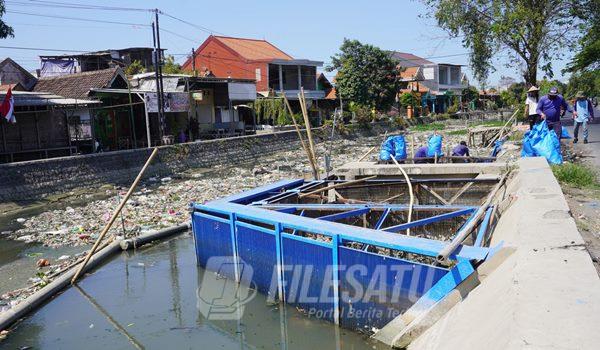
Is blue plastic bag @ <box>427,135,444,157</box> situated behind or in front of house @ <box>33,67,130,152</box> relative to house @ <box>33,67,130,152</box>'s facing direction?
in front

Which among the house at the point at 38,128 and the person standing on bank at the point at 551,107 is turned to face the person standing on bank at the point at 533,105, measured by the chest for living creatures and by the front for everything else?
the house

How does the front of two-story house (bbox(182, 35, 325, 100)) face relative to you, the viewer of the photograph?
facing the viewer and to the right of the viewer

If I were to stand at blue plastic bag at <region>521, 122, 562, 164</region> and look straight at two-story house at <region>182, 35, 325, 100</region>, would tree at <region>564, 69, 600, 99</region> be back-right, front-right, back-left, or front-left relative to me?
front-right

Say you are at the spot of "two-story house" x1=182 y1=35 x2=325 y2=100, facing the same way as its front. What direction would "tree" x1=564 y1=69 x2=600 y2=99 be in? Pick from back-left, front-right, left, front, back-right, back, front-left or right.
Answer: front

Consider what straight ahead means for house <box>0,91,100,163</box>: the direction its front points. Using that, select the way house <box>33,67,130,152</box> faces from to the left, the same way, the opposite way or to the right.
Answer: the same way

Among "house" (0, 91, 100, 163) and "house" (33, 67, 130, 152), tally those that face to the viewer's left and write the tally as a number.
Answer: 0

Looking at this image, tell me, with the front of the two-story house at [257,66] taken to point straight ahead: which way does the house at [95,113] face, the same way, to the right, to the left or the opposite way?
the same way

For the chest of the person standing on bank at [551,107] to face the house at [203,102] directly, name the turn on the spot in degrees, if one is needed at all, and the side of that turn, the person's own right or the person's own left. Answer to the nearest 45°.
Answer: approximately 90° to the person's own right

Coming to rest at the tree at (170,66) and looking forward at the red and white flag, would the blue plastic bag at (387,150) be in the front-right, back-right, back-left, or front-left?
front-left

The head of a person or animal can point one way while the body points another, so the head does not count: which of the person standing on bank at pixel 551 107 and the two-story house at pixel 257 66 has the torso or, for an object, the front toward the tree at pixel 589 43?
the two-story house

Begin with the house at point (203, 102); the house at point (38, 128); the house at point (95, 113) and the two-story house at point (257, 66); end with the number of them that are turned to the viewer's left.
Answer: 0

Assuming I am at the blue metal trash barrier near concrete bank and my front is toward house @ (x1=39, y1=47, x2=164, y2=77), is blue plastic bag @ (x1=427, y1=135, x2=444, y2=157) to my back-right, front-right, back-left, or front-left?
front-right

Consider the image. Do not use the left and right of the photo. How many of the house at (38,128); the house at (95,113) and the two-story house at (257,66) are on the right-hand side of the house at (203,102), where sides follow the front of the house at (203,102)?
2

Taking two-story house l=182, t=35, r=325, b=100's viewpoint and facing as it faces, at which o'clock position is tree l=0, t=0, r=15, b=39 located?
The tree is roughly at 2 o'clock from the two-story house.

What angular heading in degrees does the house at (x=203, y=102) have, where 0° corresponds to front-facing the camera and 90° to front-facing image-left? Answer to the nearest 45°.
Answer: approximately 315°

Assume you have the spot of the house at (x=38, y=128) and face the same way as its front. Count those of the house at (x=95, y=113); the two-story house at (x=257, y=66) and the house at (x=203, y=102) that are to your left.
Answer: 3

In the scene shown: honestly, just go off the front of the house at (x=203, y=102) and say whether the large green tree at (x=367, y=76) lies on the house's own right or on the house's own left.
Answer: on the house's own left
